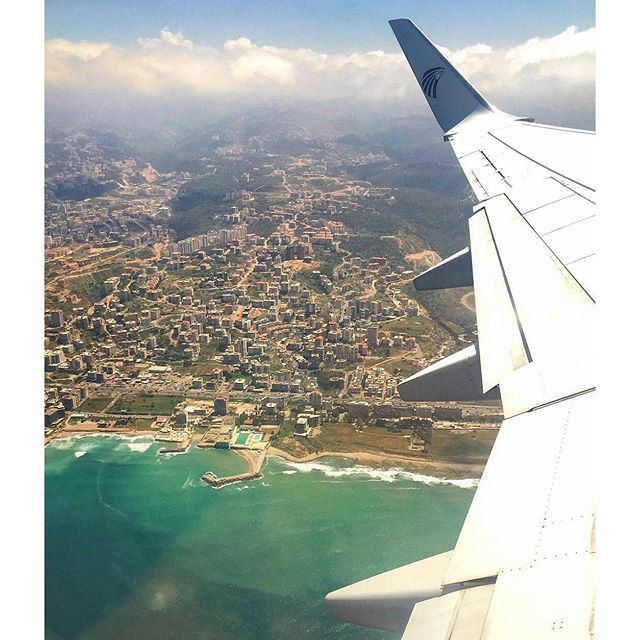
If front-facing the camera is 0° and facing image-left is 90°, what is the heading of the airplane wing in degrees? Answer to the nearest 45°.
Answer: approximately 270°

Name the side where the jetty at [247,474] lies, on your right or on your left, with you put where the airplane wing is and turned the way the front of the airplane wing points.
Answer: on your left
